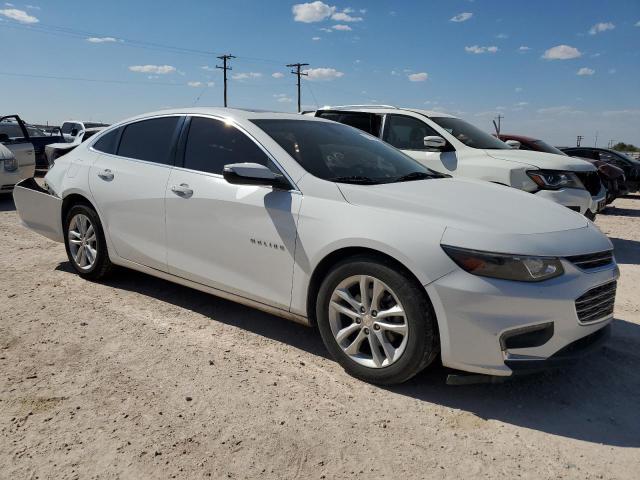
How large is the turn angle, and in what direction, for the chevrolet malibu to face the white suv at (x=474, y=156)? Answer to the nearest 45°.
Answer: approximately 90° to its left

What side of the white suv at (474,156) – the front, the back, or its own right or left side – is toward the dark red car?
left

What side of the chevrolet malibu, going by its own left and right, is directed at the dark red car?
left

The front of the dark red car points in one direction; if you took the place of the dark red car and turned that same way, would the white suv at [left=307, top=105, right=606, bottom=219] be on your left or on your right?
on your right

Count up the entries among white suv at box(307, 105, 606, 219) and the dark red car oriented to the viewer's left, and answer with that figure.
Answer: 0

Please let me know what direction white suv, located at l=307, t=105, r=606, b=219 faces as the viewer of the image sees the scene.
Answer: facing the viewer and to the right of the viewer

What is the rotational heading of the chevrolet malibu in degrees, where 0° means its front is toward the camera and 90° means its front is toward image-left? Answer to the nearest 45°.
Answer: approximately 315°

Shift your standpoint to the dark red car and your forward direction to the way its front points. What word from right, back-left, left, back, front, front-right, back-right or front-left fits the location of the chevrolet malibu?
front-right

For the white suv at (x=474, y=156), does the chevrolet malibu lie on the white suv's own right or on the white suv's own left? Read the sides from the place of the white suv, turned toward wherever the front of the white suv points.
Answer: on the white suv's own right
